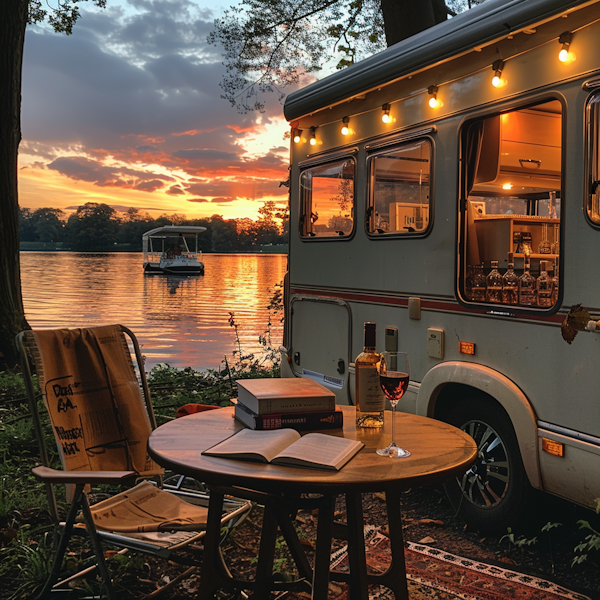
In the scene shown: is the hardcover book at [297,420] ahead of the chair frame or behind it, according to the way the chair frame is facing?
ahead

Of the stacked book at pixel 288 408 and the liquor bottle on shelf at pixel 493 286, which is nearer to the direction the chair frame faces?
the stacked book

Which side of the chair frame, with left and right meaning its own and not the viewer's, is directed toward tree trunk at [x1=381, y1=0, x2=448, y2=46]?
left

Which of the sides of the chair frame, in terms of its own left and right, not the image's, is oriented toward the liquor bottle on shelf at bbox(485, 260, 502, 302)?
left

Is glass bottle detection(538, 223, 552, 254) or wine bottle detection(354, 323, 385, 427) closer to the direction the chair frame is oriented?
the wine bottle

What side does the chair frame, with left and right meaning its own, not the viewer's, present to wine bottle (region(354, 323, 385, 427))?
front

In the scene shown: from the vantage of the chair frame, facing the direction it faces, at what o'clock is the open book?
The open book is roughly at 12 o'clock from the chair frame.

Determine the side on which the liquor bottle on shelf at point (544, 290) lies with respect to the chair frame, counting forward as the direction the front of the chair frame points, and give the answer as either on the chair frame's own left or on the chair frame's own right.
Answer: on the chair frame's own left

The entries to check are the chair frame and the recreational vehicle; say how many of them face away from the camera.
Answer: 0

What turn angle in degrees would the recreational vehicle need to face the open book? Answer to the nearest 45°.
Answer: approximately 45° to its right

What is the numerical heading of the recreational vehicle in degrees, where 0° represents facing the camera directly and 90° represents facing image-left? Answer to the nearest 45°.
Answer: approximately 315°

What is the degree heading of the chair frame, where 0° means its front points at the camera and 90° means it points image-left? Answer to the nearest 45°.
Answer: approximately 315°

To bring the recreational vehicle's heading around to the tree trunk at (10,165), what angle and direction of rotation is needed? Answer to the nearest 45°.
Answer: approximately 180°

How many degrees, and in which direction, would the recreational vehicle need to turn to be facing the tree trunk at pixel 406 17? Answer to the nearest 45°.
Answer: approximately 135° to its left
